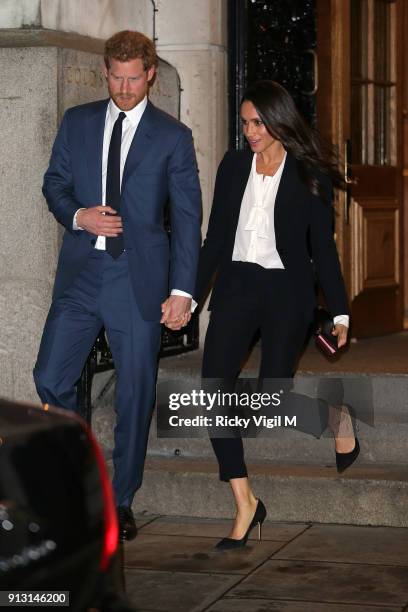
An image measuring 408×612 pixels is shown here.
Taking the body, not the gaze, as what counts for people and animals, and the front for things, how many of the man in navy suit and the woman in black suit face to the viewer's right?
0

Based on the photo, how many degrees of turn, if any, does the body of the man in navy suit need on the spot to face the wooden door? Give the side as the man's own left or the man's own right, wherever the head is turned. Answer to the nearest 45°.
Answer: approximately 135° to the man's own left

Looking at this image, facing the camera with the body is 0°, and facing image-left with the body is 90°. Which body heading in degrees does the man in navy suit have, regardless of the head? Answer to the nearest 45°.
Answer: approximately 0°

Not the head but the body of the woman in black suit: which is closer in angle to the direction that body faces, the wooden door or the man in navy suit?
the man in navy suit

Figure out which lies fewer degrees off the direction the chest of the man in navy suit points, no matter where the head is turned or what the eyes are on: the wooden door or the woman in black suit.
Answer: the woman in black suit

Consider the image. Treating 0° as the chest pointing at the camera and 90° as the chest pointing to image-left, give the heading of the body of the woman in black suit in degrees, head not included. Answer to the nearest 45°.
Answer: approximately 45°

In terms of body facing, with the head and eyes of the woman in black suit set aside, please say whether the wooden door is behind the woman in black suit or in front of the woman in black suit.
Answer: behind

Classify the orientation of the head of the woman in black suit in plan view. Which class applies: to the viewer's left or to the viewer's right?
to the viewer's left

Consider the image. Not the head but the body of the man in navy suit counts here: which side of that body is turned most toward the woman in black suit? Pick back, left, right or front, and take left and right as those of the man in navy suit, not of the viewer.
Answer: left
